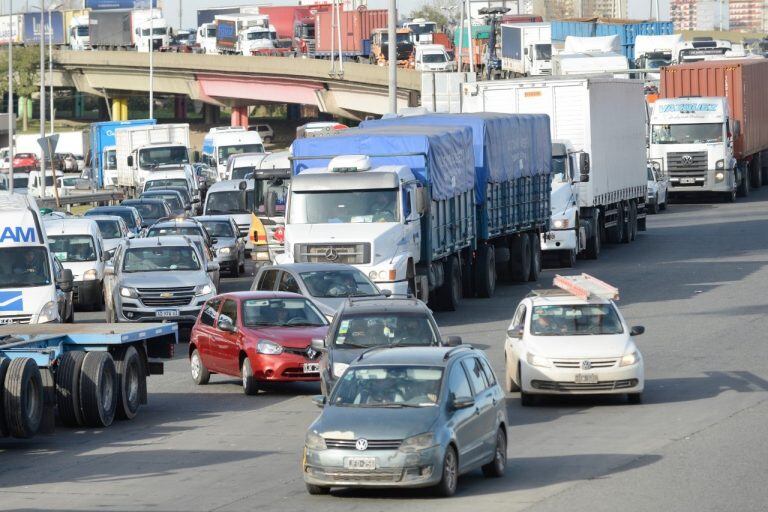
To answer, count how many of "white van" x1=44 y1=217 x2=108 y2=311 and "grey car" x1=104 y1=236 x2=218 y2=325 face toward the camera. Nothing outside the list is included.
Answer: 2

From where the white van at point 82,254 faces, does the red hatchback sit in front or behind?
in front

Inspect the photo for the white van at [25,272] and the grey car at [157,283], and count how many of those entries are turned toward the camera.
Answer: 2

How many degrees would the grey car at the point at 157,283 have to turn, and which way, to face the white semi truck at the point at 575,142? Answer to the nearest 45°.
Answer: approximately 135° to its left

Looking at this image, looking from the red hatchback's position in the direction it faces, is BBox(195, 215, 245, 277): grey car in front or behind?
behind

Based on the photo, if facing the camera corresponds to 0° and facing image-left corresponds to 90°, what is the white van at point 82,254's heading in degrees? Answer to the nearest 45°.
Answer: approximately 0°

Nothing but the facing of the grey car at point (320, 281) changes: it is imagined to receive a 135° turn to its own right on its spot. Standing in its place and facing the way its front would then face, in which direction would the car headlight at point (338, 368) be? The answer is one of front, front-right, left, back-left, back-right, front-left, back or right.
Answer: left

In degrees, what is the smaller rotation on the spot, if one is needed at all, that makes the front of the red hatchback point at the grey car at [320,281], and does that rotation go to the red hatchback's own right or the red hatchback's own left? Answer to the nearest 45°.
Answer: approximately 135° to the red hatchback's own left
